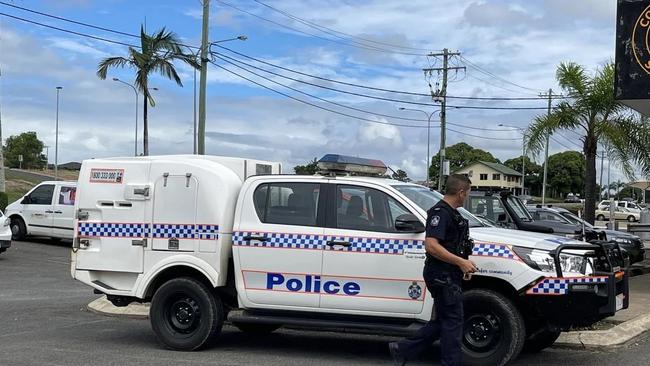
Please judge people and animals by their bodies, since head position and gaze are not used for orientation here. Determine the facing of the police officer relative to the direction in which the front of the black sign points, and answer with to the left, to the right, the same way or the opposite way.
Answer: to the left

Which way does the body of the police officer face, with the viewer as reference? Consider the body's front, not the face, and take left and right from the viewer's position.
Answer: facing to the right of the viewer

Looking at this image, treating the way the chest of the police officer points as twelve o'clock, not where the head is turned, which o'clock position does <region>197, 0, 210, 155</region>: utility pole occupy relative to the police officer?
The utility pole is roughly at 8 o'clock from the police officer.

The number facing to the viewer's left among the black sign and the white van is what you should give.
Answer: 1

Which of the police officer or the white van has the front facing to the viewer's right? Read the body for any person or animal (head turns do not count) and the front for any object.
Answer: the police officer

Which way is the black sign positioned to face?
toward the camera

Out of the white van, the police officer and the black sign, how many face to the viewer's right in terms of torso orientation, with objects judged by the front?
1

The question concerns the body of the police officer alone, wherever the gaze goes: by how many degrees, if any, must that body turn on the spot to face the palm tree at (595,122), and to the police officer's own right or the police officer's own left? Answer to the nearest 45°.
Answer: approximately 90° to the police officer's own left

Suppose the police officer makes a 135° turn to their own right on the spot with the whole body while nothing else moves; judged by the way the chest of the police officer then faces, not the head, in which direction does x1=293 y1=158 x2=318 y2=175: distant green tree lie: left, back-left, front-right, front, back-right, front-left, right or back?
right

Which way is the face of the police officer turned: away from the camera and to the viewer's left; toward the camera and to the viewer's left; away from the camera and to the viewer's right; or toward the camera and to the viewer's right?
away from the camera and to the viewer's right

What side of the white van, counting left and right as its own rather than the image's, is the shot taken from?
left

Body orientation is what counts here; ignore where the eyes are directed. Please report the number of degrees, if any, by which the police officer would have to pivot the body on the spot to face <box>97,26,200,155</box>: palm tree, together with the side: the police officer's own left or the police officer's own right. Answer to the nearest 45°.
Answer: approximately 135° to the police officer's own left
